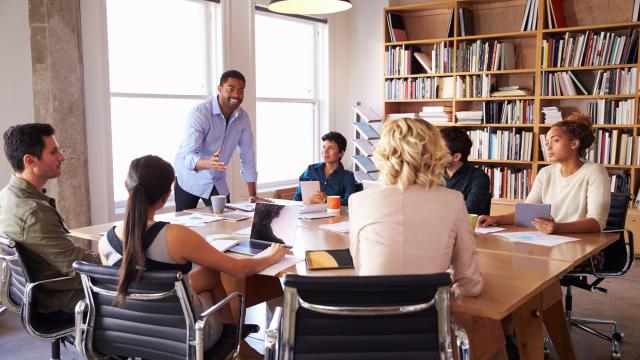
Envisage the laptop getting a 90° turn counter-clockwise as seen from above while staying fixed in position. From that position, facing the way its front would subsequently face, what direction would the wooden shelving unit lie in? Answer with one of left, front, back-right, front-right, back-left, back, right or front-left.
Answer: left

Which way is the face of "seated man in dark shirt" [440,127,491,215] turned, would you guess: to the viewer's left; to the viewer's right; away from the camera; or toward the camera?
to the viewer's left

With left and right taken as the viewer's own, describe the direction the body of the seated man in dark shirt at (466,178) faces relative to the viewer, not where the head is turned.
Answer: facing to the left of the viewer

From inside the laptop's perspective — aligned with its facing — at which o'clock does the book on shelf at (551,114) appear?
The book on shelf is roughly at 6 o'clock from the laptop.

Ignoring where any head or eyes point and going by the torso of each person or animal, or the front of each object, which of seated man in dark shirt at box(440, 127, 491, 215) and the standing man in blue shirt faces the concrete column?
the seated man in dark shirt

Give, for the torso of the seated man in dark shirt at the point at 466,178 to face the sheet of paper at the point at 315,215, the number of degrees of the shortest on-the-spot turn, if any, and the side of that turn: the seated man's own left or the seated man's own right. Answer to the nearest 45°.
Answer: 0° — they already face it

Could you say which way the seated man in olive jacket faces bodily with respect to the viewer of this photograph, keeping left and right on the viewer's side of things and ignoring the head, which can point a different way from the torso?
facing to the right of the viewer

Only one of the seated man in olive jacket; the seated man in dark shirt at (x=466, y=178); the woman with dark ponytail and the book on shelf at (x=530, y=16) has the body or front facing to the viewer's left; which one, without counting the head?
the seated man in dark shirt

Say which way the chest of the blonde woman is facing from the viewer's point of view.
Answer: away from the camera

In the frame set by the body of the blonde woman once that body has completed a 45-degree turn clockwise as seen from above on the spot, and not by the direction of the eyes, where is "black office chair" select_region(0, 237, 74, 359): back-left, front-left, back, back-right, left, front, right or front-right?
back-left

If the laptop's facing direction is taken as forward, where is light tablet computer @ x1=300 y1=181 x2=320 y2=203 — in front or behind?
behind

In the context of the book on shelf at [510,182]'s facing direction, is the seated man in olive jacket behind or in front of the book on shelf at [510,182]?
in front

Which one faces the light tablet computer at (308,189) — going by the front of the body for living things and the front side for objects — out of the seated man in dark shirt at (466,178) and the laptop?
the seated man in dark shirt

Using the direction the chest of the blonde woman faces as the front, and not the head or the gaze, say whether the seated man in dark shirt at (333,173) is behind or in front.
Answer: in front

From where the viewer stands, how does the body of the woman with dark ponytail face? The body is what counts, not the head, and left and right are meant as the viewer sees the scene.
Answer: facing away from the viewer and to the right of the viewer

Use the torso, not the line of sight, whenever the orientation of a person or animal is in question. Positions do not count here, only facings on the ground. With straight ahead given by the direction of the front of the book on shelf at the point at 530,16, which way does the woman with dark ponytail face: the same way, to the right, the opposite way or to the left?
the opposite way

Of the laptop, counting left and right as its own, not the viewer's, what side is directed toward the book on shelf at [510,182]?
back
